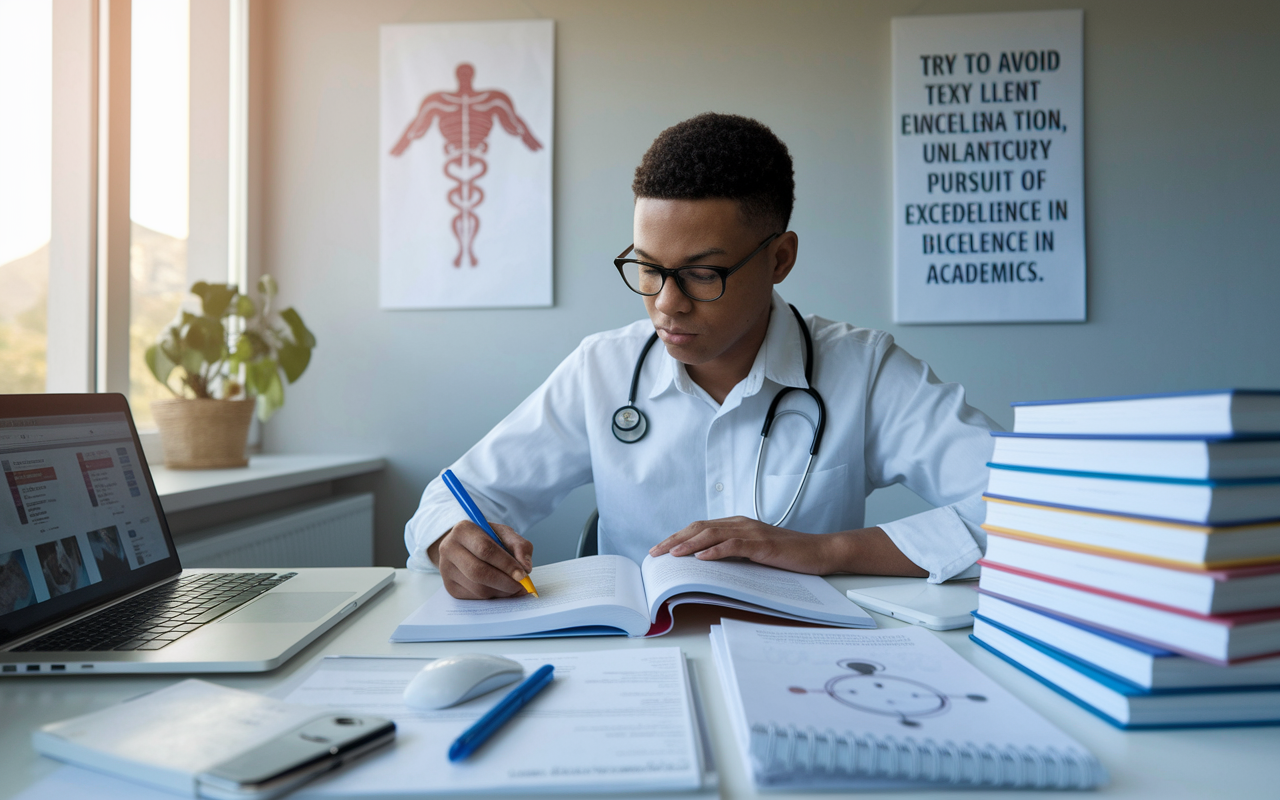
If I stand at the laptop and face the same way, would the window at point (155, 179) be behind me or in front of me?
behind

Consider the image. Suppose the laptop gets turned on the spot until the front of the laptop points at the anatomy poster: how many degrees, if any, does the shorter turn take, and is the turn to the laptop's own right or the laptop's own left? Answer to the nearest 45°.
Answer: approximately 90° to the laptop's own left

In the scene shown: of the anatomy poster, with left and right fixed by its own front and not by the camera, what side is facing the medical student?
front

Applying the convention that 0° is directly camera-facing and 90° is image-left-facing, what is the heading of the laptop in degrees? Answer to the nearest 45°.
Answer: approximately 315°

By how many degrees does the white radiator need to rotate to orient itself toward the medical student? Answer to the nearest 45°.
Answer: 0° — it already faces them

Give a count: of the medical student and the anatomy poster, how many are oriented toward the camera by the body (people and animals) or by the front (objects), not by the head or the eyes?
2

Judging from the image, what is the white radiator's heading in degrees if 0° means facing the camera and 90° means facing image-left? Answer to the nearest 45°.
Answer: approximately 315°

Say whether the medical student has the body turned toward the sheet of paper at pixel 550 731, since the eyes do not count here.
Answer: yes

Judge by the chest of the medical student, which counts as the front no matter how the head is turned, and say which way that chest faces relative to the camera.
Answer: toward the camera

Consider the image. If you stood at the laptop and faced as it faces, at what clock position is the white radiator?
The white radiator is roughly at 8 o'clock from the laptop.

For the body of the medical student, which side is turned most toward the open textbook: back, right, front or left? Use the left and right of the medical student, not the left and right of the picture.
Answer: front

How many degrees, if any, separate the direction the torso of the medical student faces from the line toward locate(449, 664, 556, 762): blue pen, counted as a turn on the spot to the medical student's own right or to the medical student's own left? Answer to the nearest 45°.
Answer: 0° — they already face it

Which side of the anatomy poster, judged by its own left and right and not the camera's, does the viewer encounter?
front
